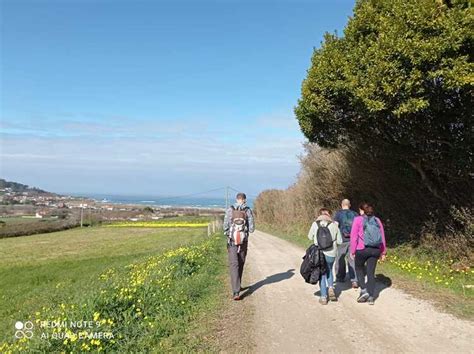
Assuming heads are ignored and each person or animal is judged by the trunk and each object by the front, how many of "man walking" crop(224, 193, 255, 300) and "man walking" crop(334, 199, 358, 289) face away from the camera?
2

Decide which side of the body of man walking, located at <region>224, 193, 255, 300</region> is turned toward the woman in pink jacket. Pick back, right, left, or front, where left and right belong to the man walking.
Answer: right

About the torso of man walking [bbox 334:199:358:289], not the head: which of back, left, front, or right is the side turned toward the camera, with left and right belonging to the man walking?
back

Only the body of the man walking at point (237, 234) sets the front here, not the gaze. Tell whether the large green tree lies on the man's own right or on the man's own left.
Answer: on the man's own right

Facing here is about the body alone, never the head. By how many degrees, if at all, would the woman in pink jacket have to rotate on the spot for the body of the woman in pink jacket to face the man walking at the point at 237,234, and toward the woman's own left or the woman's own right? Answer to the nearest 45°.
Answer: approximately 45° to the woman's own left

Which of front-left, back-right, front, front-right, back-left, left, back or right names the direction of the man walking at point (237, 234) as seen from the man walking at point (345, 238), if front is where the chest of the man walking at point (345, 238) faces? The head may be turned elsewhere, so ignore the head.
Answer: back-left

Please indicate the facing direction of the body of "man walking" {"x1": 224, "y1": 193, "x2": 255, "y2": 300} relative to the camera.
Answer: away from the camera

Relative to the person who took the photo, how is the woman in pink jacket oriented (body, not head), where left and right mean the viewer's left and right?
facing away from the viewer and to the left of the viewer
